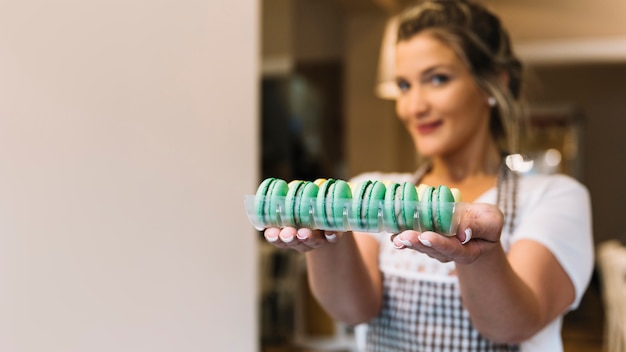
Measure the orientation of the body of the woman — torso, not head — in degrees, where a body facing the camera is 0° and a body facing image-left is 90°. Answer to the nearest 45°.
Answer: approximately 45°
